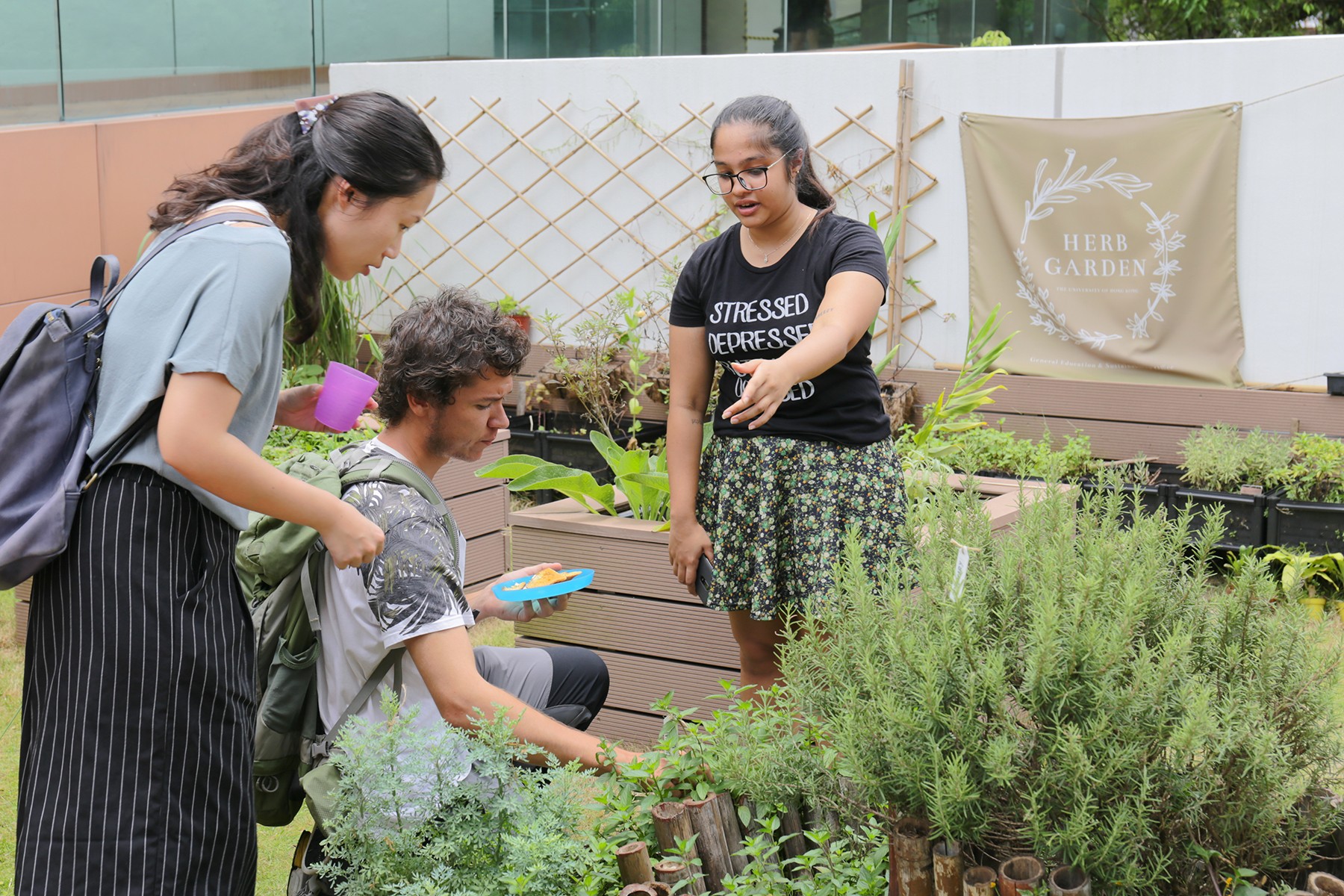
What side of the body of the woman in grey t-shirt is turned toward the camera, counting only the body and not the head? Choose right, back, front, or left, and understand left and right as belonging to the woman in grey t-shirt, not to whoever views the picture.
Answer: right

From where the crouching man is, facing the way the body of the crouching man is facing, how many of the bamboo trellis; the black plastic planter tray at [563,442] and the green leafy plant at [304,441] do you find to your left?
3

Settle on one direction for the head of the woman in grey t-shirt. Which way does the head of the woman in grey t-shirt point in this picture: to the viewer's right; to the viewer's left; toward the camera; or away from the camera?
to the viewer's right

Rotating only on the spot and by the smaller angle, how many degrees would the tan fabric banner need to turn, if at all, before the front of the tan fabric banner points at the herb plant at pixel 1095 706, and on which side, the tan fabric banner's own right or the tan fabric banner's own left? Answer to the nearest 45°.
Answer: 0° — it already faces it

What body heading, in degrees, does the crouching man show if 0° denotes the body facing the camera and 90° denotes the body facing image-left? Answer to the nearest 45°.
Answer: approximately 270°

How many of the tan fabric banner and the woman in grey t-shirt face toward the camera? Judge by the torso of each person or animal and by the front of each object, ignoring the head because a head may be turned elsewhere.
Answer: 1
